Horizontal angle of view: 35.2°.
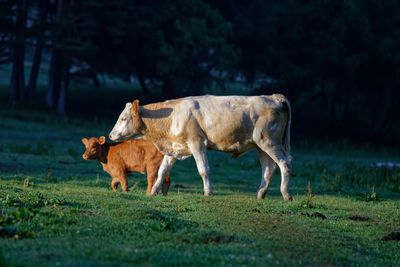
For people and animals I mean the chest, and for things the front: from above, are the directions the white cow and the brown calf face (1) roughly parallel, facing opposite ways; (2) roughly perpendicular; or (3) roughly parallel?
roughly parallel

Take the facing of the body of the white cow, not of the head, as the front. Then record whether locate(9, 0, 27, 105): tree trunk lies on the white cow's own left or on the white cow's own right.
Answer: on the white cow's own right

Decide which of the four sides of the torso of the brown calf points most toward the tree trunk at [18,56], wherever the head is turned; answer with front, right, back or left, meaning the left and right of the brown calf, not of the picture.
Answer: right

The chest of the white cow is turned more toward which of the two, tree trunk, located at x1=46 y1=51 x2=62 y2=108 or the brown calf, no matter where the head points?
the brown calf

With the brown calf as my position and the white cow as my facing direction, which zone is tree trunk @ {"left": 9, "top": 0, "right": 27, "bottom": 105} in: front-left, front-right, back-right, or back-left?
back-left

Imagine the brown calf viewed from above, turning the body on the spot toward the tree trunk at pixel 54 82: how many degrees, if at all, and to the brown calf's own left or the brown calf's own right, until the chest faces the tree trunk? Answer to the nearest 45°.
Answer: approximately 90° to the brown calf's own right

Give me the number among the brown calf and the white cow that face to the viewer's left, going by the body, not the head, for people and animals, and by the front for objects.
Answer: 2

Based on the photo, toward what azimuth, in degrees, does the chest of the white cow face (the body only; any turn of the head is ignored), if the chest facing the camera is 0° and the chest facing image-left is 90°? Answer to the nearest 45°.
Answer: approximately 90°

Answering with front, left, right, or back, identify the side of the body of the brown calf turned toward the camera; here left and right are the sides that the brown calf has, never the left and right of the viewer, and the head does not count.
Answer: left

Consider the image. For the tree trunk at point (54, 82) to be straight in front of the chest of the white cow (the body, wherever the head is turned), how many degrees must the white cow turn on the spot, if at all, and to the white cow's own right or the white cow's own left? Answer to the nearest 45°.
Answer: approximately 90° to the white cow's own right

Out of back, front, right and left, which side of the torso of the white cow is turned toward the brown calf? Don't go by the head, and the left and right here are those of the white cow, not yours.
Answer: front

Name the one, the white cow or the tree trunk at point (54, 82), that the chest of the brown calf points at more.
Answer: the tree trunk
